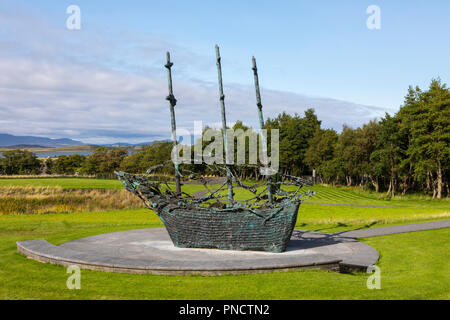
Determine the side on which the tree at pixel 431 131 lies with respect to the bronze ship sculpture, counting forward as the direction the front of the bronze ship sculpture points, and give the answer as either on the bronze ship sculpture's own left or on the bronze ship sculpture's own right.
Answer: on the bronze ship sculpture's own right

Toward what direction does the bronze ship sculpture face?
to the viewer's left
